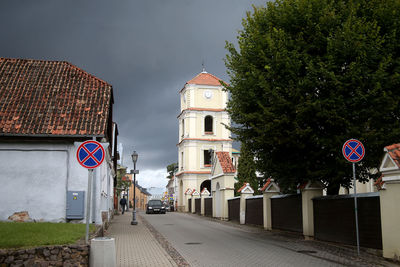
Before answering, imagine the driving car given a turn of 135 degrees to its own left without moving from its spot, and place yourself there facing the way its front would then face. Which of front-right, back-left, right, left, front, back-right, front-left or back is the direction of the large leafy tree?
back-right

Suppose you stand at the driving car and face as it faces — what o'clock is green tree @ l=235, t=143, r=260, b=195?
The green tree is roughly at 10 o'clock from the driving car.

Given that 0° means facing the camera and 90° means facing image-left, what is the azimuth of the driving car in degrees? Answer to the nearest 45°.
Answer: approximately 0°

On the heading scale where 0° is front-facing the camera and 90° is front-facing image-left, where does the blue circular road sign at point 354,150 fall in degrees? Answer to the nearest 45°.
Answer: approximately 0°

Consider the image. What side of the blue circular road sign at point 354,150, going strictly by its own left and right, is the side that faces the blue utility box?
right

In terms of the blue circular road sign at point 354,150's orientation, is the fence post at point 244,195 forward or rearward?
rearward

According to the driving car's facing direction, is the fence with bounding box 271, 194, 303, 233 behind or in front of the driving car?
in front

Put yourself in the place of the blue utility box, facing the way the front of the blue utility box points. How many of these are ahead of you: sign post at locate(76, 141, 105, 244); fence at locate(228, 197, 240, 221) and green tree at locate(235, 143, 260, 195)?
1

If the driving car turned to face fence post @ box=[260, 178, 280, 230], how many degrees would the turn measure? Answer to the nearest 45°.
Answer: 0° — it already faces it

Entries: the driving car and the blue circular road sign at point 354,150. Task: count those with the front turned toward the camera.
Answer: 2
